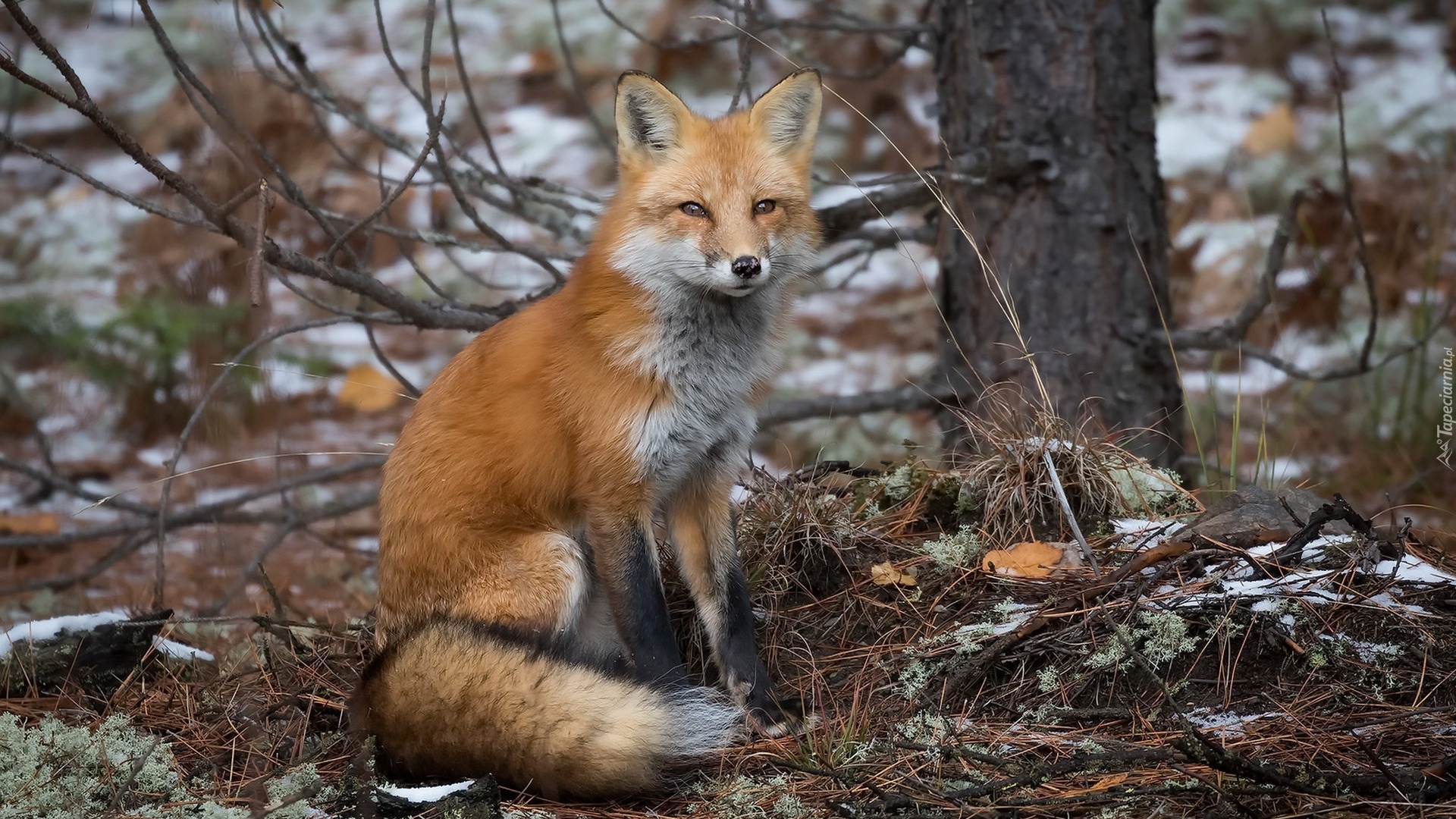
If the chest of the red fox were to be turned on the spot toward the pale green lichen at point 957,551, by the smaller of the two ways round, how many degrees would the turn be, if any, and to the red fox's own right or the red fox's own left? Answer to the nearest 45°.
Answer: approximately 45° to the red fox's own left

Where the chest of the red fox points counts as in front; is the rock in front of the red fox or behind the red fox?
in front

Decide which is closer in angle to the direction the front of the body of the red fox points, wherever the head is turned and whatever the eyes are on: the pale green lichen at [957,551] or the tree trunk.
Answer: the pale green lichen

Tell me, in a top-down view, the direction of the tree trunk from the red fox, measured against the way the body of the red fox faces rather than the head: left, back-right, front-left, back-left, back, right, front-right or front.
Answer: left

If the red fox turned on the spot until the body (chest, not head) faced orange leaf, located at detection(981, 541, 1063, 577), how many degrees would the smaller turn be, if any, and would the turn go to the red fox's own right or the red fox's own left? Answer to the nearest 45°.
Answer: approximately 45° to the red fox's own left

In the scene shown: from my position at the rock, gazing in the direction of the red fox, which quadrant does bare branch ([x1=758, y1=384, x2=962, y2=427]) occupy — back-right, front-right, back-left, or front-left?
front-right

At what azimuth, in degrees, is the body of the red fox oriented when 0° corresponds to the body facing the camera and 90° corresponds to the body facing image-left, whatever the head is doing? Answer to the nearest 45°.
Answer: approximately 315°

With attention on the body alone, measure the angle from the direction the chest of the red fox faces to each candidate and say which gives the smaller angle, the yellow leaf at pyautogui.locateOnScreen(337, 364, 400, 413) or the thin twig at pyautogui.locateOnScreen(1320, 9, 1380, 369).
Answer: the thin twig

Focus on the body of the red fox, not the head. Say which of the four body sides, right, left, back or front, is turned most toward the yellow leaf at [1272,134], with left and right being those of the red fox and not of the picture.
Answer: left

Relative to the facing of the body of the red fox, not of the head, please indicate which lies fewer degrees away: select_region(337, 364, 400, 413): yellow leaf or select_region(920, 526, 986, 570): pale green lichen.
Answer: the pale green lichen

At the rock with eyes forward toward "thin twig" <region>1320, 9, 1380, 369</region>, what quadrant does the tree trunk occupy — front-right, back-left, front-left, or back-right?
front-left

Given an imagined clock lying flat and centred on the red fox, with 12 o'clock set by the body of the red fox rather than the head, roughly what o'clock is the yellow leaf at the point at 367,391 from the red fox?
The yellow leaf is roughly at 7 o'clock from the red fox.

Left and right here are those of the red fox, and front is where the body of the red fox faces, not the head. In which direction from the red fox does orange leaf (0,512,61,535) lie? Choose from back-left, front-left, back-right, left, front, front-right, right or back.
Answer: back
